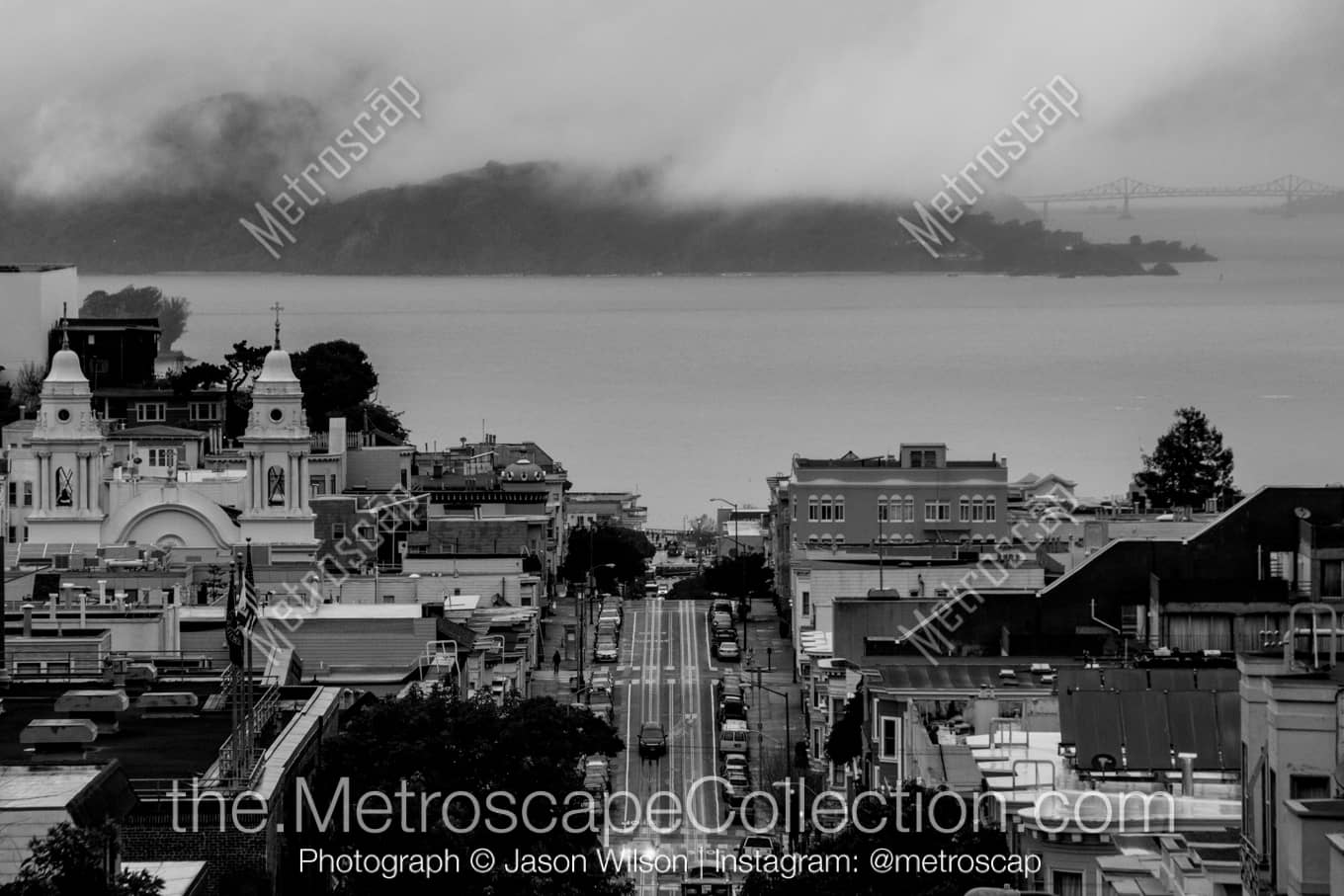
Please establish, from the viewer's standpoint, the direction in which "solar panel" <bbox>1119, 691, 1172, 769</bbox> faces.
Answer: facing the viewer

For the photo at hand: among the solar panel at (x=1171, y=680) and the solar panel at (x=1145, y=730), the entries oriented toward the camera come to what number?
2

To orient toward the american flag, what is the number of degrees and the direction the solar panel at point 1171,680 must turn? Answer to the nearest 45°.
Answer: approximately 90° to its right

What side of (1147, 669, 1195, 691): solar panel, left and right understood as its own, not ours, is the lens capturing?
front

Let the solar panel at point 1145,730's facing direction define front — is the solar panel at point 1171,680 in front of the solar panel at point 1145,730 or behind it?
behind

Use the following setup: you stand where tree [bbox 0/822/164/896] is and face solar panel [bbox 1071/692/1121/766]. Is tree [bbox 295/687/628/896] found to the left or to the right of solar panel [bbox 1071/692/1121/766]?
left

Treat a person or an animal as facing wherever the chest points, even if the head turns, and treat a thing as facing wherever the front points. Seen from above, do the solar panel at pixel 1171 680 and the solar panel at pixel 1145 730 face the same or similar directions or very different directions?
same or similar directions

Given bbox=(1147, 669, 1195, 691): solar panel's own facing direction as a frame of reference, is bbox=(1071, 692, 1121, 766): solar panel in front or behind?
in front

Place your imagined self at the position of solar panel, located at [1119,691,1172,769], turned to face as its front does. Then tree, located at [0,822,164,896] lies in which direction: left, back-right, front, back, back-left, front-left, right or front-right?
front-right

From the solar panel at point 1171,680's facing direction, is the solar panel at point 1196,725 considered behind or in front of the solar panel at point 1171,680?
in front

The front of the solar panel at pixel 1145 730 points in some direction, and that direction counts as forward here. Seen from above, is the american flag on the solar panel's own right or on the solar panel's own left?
on the solar panel's own right

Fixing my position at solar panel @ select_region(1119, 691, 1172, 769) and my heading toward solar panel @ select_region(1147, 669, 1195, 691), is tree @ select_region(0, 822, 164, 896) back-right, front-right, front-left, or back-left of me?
back-left
